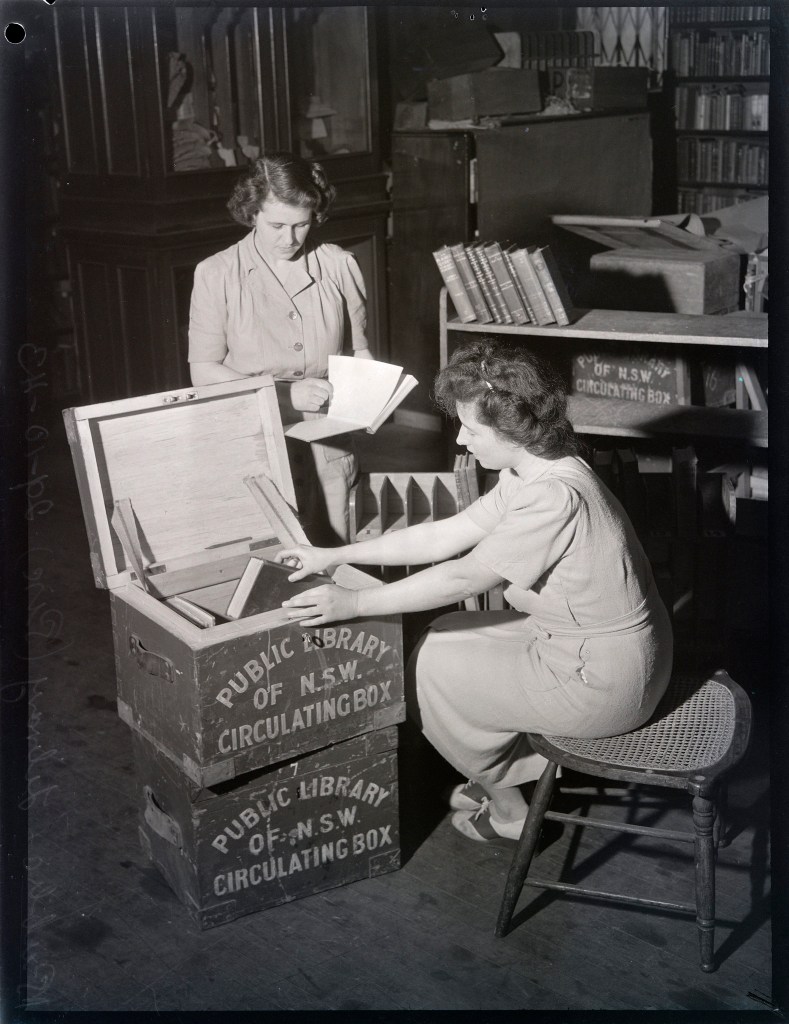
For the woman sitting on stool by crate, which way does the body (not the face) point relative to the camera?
to the viewer's left

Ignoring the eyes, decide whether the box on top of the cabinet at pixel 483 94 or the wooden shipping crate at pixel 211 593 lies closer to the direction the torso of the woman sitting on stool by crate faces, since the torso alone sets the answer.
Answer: the wooden shipping crate

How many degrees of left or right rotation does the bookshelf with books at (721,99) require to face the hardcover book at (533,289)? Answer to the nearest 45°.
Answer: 0° — it already faces it

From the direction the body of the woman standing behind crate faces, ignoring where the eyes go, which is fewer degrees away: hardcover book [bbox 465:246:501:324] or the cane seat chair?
the cane seat chair

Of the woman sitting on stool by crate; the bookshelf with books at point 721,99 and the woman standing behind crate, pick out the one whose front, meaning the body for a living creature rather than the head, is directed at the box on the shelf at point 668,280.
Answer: the bookshelf with books

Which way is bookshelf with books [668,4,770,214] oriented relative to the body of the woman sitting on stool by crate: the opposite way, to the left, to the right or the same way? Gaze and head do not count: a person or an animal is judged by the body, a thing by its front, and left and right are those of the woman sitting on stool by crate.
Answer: to the left

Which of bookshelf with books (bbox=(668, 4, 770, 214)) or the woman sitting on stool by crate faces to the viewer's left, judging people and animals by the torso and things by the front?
the woman sitting on stool by crate

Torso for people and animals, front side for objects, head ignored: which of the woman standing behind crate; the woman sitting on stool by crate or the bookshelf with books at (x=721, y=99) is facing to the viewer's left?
the woman sitting on stool by crate

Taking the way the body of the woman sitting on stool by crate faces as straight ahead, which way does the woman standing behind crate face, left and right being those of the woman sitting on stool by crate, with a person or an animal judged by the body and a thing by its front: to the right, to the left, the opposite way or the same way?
to the left

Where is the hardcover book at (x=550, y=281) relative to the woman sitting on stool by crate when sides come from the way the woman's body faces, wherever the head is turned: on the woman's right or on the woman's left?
on the woman's right

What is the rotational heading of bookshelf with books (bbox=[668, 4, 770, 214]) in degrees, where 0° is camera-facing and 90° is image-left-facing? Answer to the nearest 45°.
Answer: approximately 0°
